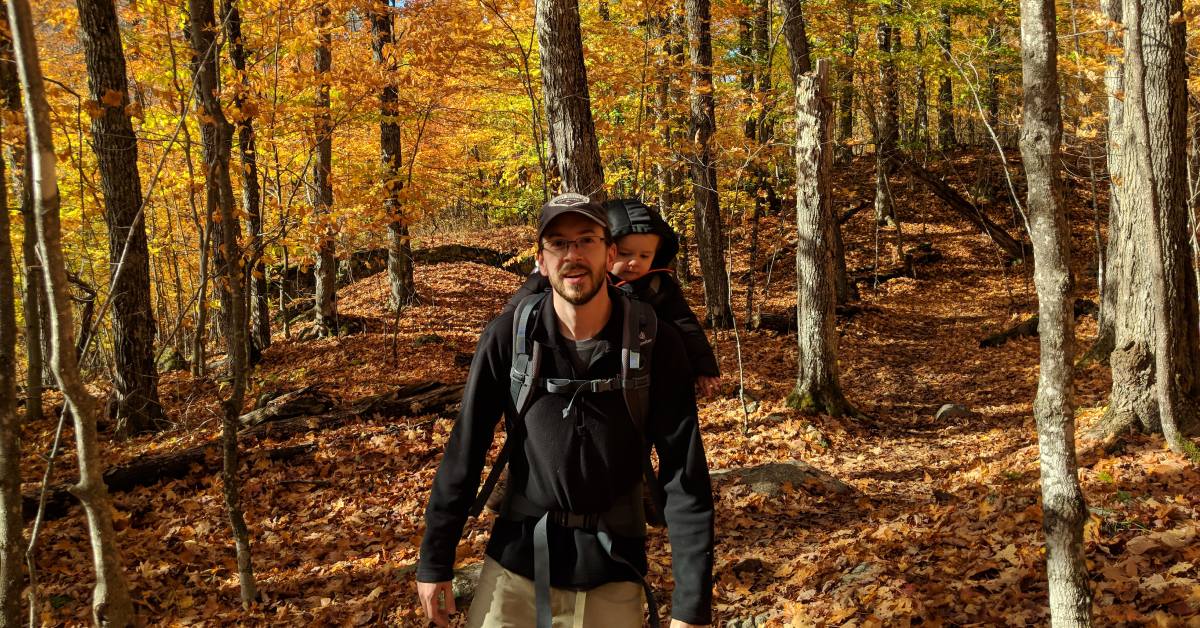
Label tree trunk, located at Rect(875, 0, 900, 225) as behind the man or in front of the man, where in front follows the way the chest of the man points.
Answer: behind

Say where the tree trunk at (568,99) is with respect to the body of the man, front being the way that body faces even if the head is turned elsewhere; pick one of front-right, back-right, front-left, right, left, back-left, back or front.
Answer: back

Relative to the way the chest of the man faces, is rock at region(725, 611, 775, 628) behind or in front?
behind

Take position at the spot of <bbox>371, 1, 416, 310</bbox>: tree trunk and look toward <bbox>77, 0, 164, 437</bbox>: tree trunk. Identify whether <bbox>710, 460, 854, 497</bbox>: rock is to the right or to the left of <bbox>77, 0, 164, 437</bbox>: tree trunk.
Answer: left

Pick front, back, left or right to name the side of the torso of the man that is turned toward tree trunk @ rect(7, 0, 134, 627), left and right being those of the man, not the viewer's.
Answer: right

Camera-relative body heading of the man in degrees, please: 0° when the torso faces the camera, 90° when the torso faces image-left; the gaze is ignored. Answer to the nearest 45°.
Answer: approximately 0°

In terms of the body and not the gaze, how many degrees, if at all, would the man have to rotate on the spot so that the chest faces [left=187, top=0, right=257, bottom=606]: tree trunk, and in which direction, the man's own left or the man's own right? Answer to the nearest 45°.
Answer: approximately 135° to the man's own right

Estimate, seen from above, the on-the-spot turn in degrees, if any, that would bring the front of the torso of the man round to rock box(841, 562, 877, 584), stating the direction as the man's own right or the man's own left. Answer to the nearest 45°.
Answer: approximately 135° to the man's own left

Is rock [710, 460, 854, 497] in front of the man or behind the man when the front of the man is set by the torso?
behind
